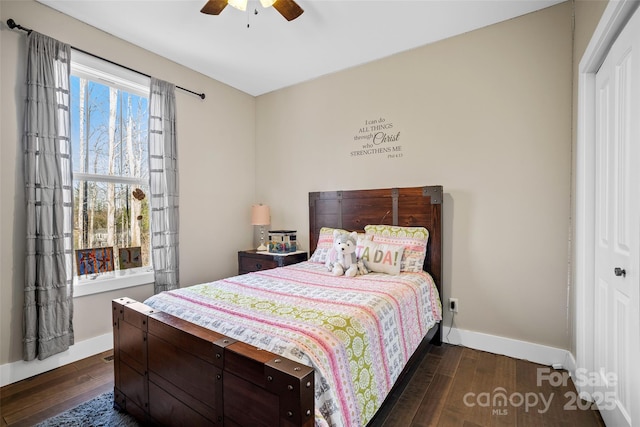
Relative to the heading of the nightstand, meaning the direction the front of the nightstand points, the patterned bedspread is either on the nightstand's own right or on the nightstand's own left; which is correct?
on the nightstand's own left

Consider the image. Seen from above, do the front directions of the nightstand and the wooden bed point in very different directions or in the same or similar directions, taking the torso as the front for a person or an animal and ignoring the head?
same or similar directions

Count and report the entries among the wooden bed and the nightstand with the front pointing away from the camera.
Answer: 0

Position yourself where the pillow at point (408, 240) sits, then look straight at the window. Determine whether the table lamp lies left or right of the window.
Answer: right

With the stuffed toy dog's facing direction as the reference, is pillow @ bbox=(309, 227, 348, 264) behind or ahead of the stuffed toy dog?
behind

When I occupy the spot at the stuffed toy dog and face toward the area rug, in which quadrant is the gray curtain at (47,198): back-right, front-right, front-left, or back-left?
front-right

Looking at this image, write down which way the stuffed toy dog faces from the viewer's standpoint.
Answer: facing the viewer

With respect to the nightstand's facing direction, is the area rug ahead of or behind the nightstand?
ahead

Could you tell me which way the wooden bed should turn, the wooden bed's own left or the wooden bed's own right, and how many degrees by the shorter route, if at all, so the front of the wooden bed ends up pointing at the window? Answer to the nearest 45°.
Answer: approximately 90° to the wooden bed's own right

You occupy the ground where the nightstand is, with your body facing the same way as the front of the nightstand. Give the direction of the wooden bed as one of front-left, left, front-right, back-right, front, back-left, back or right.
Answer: front-left

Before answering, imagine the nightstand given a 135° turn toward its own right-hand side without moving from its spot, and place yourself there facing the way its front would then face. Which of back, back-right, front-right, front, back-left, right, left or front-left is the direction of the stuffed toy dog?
back-right

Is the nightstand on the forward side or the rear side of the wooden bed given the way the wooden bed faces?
on the rear side

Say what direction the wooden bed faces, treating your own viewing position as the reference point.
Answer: facing the viewer and to the left of the viewer
